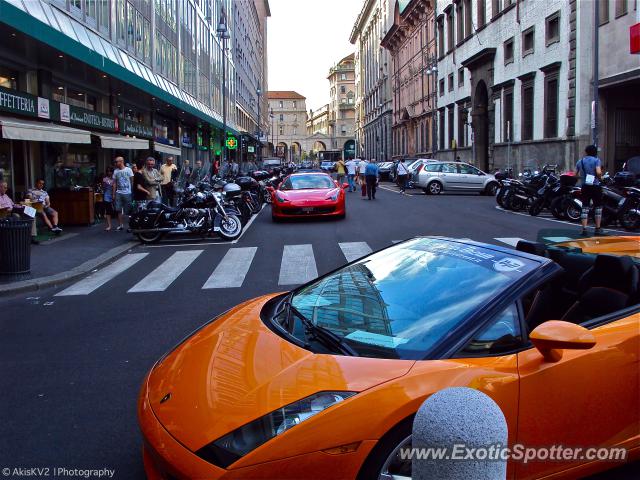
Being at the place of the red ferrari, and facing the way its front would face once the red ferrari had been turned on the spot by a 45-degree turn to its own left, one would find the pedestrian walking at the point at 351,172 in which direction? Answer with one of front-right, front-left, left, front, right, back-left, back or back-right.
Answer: back-left

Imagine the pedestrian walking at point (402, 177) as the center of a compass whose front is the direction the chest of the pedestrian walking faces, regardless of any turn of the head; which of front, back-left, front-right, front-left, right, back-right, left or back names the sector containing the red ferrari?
back

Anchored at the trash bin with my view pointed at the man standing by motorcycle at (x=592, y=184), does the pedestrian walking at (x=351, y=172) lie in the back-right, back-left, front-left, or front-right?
front-left

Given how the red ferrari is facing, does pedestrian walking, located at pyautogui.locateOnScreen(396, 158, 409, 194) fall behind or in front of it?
behind

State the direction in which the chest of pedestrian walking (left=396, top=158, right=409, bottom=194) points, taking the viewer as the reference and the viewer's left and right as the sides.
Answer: facing away from the viewer

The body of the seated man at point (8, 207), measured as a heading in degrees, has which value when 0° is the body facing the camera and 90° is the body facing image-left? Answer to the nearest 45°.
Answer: approximately 270°

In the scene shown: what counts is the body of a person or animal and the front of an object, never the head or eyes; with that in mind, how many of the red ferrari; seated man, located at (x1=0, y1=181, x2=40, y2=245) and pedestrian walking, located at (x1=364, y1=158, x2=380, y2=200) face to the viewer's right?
1

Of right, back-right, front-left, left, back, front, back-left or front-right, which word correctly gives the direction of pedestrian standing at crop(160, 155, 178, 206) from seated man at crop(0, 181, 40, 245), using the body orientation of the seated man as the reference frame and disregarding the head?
front-left

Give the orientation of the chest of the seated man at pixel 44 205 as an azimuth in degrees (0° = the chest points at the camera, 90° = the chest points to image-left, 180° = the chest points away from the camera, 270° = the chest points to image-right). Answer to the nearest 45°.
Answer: approximately 315°

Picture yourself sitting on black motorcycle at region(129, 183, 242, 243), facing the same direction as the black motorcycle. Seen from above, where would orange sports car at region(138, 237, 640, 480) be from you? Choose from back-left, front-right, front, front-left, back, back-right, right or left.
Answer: right

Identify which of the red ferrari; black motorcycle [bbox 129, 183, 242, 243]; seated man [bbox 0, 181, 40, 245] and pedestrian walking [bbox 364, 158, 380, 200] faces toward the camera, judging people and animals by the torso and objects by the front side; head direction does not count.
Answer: the red ferrari

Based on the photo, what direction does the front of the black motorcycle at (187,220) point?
to the viewer's right

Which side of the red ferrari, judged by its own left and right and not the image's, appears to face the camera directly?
front

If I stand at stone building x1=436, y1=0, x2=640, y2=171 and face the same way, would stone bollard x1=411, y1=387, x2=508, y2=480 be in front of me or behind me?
in front

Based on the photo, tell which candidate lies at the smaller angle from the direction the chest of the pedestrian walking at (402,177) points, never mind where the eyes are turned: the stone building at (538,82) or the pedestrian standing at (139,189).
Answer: the stone building
